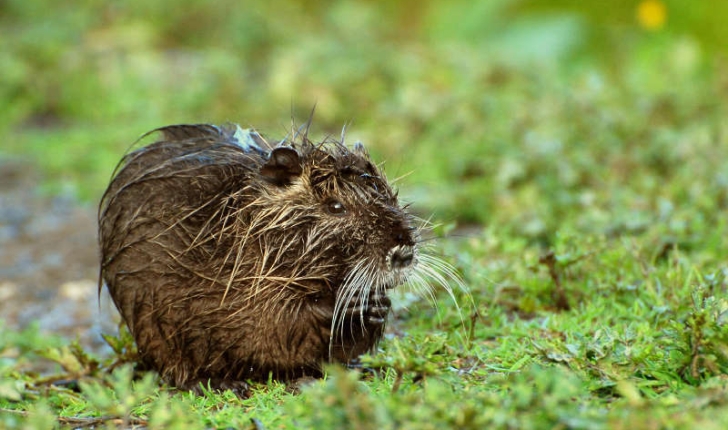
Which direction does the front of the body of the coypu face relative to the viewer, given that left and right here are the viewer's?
facing to the right of the viewer

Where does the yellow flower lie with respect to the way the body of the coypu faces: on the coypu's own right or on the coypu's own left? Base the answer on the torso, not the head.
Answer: on the coypu's own left
